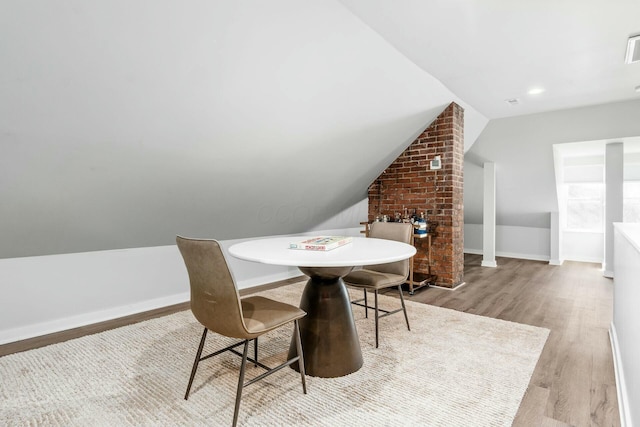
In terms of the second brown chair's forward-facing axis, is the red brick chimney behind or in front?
behind

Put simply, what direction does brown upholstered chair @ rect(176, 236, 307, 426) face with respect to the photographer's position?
facing away from the viewer and to the right of the viewer

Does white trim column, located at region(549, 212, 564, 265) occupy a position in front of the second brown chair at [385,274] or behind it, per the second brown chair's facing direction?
behind

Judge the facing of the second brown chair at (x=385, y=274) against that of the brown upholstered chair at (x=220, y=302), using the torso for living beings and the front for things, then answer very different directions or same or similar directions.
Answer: very different directions

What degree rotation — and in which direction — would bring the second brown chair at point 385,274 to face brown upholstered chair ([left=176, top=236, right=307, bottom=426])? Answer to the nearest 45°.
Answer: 0° — it already faces it

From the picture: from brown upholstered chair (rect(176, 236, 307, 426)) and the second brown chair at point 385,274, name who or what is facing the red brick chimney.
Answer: the brown upholstered chair

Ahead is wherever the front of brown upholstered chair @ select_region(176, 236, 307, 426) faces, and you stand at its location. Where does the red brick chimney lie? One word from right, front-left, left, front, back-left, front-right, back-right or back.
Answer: front

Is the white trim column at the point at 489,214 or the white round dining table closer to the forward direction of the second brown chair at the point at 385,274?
the white round dining table

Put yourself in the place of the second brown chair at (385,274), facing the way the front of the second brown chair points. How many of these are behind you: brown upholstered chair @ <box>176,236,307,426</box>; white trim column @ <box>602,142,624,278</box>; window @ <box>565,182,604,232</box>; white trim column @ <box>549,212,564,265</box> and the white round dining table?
3

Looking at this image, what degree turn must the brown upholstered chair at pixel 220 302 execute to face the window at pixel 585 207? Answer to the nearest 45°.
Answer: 0° — it already faces it

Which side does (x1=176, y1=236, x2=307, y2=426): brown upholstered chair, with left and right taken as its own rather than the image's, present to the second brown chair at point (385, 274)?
front

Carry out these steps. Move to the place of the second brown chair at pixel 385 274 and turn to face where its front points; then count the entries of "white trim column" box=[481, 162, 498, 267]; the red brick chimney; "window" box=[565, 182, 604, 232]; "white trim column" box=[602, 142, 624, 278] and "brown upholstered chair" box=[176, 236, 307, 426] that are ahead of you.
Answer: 1

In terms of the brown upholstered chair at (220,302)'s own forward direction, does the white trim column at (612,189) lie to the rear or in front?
in front

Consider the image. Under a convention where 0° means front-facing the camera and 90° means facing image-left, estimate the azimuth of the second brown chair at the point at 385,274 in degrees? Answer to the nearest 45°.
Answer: approximately 45°
